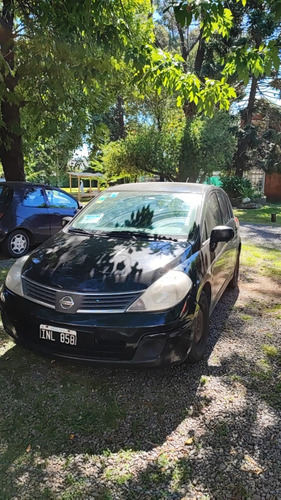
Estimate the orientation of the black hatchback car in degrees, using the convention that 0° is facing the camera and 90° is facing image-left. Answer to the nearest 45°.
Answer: approximately 45°

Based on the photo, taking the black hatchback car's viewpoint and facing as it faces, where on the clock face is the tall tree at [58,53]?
The tall tree is roughly at 4 o'clock from the black hatchback car.

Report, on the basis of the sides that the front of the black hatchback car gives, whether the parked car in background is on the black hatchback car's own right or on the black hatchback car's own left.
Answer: on the black hatchback car's own right

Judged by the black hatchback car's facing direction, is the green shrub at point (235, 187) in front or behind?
behind

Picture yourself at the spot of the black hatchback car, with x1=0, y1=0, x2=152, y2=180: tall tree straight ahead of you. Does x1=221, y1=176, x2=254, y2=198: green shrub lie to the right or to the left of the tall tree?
right
